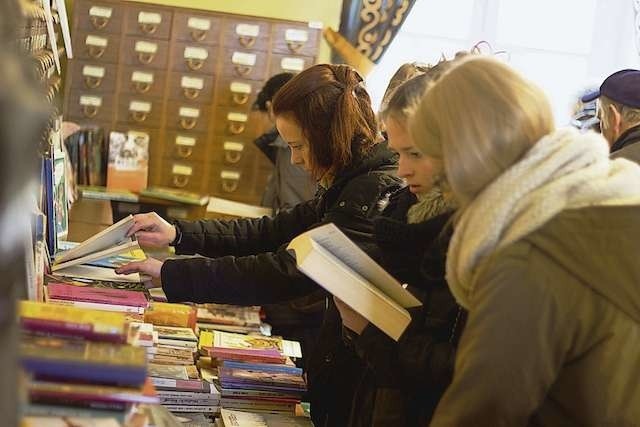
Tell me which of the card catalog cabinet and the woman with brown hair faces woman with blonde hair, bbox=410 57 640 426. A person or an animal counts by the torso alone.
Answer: the card catalog cabinet

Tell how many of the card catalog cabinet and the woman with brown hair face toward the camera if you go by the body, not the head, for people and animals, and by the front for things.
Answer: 1

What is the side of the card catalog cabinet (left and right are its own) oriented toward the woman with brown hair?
front

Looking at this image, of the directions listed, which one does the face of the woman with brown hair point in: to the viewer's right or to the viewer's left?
to the viewer's left

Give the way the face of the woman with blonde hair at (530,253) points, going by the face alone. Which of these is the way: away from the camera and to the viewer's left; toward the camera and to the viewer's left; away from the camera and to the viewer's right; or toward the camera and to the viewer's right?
away from the camera and to the viewer's left

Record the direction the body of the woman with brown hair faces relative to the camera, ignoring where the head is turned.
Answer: to the viewer's left

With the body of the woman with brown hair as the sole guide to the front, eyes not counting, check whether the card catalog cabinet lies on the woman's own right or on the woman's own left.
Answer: on the woman's own right

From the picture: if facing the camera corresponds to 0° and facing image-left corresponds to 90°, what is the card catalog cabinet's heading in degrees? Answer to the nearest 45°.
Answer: approximately 0°

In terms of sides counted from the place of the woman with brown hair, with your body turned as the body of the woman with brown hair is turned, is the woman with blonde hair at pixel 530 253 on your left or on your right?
on your left

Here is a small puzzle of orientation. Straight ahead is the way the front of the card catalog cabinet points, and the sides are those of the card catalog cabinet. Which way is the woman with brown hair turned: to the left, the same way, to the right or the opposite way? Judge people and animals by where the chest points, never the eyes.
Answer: to the right

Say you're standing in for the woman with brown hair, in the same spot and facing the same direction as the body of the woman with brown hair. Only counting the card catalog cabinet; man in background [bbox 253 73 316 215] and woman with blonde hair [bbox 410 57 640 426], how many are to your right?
2

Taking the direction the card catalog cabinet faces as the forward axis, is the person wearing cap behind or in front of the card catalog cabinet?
in front

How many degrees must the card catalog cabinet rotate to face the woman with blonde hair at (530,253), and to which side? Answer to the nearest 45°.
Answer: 0° — it already faces them
